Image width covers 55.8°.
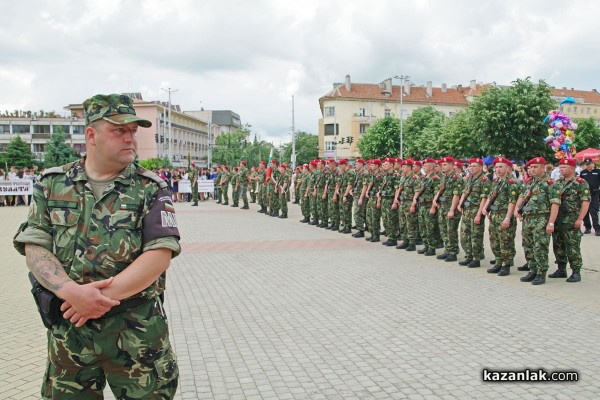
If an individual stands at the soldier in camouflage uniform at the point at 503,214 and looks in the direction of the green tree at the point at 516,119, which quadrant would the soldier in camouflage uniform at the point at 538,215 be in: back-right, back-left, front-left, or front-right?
back-right

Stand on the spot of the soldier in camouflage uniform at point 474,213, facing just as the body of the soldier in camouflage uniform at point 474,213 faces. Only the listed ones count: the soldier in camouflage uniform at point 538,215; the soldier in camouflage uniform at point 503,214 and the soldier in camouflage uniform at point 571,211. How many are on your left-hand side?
3

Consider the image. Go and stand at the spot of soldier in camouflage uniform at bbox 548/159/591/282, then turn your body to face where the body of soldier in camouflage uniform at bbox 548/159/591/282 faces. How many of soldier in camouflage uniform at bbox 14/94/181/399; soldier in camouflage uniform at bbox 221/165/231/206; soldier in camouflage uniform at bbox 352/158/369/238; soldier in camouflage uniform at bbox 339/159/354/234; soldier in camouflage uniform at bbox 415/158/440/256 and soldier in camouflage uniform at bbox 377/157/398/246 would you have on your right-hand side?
5

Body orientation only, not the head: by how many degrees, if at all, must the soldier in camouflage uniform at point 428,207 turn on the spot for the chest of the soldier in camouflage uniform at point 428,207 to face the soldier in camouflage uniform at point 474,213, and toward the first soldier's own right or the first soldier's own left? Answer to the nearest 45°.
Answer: approximately 90° to the first soldier's own left

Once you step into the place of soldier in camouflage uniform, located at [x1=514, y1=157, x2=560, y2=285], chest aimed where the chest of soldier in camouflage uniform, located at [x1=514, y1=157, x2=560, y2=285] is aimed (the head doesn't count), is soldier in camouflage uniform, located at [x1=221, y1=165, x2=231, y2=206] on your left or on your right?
on your right

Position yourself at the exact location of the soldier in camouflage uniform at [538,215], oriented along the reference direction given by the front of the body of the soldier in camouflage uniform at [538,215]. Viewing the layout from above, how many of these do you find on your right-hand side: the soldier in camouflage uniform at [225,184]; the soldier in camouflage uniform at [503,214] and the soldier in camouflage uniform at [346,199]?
3

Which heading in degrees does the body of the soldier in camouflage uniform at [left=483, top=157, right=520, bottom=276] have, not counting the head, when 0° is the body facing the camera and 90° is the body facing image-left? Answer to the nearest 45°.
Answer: approximately 45°

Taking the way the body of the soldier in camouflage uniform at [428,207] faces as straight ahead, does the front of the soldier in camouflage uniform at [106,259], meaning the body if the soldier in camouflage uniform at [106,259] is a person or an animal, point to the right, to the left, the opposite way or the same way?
to the left

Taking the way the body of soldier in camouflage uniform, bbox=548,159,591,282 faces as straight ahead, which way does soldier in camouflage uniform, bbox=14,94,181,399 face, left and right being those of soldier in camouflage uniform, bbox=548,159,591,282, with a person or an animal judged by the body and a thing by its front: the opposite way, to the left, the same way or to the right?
to the left

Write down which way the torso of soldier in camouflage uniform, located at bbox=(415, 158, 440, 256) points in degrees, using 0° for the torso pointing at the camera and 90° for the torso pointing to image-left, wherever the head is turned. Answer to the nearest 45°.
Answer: approximately 45°
